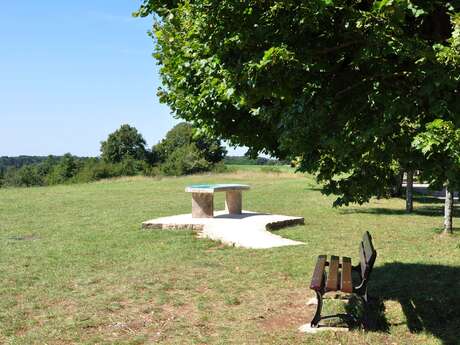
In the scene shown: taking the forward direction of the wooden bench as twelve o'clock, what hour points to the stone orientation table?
The stone orientation table is roughly at 2 o'clock from the wooden bench.

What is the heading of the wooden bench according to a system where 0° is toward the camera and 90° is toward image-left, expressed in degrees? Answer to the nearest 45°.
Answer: approximately 90°
